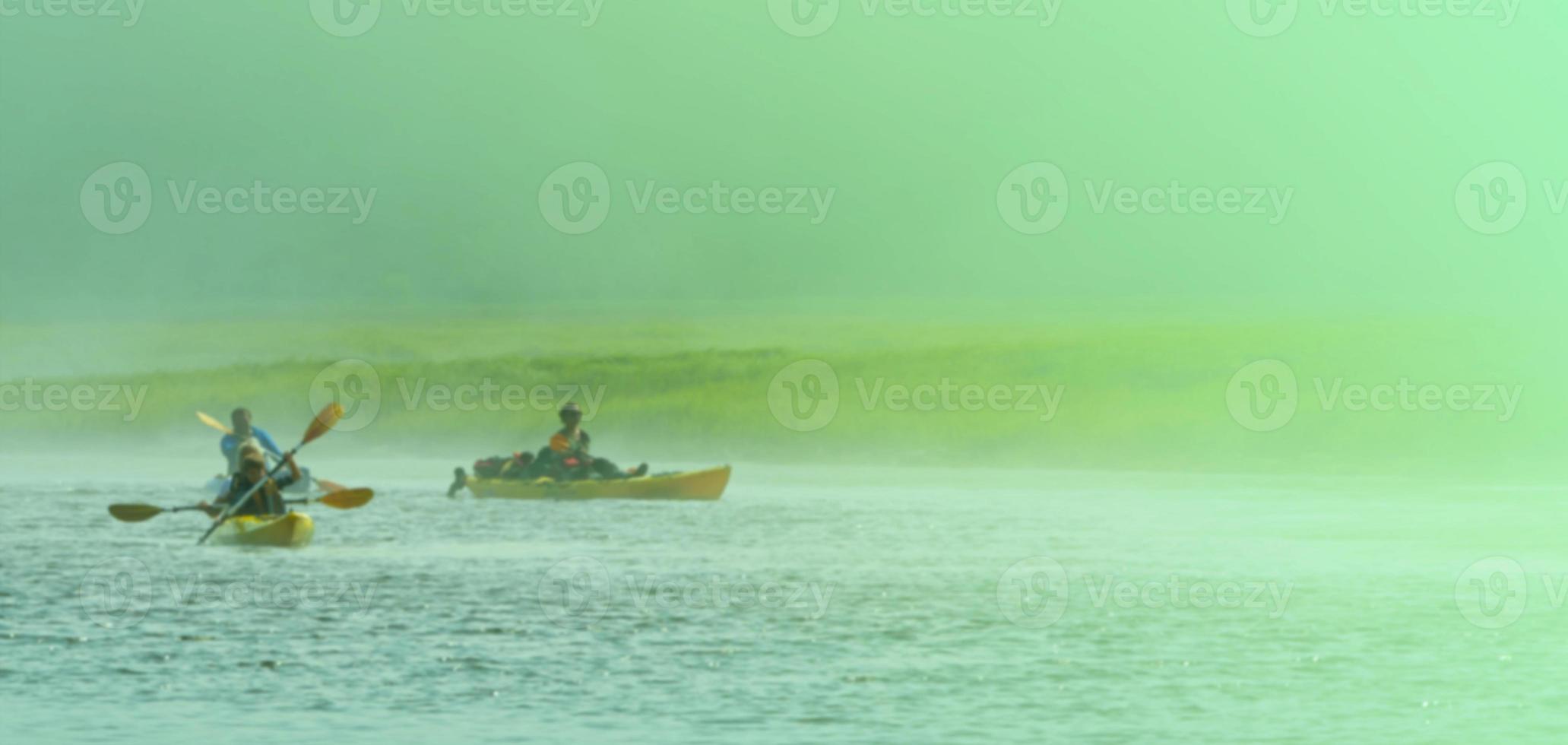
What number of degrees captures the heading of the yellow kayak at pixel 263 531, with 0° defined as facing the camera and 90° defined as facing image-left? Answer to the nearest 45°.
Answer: approximately 315°

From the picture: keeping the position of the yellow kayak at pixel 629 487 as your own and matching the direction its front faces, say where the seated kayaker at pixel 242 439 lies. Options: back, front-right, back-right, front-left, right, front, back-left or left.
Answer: back-right

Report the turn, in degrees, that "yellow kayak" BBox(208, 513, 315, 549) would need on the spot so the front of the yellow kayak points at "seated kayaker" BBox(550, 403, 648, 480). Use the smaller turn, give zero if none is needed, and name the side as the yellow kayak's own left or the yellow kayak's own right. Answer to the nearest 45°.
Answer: approximately 90° to the yellow kayak's own left

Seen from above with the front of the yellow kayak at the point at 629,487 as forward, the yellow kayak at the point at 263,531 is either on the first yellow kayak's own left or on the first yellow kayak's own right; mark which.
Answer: on the first yellow kayak's own right

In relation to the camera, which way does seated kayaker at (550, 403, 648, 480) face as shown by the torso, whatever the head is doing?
to the viewer's right

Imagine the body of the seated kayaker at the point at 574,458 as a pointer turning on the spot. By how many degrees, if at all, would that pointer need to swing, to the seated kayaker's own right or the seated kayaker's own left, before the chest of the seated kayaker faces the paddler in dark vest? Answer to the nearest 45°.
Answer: approximately 135° to the seated kayaker's own right

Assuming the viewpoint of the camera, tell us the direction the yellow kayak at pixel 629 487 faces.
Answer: facing to the right of the viewer
